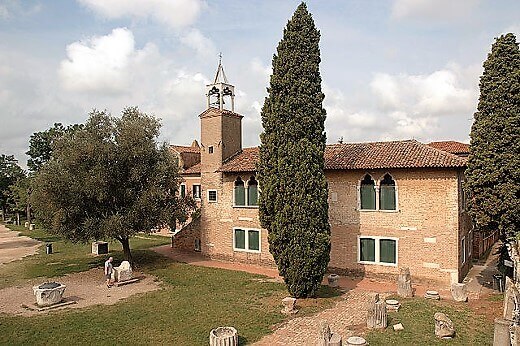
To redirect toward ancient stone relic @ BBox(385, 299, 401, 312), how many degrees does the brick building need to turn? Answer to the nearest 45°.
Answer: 0° — it already faces it

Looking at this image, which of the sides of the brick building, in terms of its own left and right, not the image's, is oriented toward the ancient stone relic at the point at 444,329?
front

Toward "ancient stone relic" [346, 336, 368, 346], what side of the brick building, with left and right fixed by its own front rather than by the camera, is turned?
front

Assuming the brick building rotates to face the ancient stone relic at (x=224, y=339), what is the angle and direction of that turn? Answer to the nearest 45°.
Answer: approximately 45° to its right

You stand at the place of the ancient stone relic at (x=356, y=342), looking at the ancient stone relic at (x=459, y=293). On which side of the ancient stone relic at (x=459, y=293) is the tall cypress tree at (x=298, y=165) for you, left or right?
left

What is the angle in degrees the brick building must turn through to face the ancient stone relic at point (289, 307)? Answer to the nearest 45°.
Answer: approximately 45° to its right

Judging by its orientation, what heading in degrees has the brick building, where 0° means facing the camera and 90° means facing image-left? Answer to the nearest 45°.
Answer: approximately 0°

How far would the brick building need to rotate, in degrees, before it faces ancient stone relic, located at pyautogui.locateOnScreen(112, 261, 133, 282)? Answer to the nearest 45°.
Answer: approximately 90° to its right

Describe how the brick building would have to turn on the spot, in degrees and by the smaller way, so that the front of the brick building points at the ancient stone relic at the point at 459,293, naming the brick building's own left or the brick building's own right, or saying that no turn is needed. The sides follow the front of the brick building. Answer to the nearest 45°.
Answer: approximately 45° to the brick building's own left

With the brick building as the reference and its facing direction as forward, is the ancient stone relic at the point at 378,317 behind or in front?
in front

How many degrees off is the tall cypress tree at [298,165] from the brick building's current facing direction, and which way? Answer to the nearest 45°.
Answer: approximately 45° to its right

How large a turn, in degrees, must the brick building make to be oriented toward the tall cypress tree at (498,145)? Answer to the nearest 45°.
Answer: approximately 45° to its left
